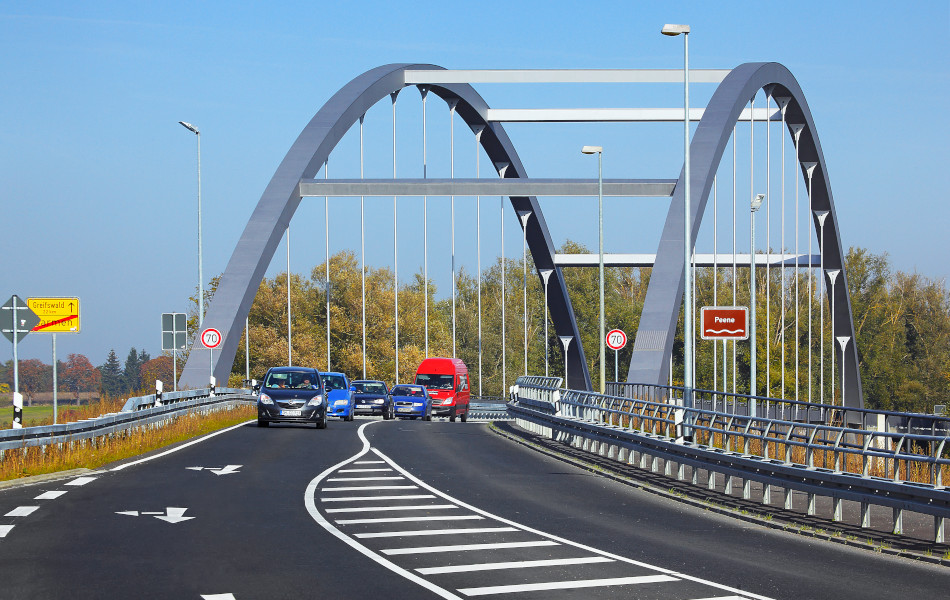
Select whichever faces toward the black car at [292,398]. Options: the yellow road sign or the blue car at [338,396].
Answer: the blue car

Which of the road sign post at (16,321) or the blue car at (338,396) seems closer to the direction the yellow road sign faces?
the road sign post

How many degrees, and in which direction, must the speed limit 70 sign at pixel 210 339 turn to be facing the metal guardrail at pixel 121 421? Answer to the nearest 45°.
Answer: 0° — it already faces it

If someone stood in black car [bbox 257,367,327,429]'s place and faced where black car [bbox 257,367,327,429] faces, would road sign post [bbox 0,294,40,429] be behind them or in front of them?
in front

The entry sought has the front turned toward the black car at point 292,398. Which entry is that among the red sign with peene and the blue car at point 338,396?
the blue car

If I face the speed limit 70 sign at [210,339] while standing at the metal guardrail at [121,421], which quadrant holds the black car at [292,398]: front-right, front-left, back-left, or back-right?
front-right

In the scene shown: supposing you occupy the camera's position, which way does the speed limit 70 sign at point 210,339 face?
facing the viewer

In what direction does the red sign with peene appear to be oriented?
toward the camera

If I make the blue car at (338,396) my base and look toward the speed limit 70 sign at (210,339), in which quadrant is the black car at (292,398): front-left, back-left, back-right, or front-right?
front-left

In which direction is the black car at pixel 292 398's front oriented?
toward the camera

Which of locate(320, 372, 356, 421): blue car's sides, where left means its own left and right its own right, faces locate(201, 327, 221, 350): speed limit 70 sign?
right

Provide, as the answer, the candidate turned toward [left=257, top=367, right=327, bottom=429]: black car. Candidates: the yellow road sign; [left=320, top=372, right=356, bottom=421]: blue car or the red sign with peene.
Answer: the blue car
